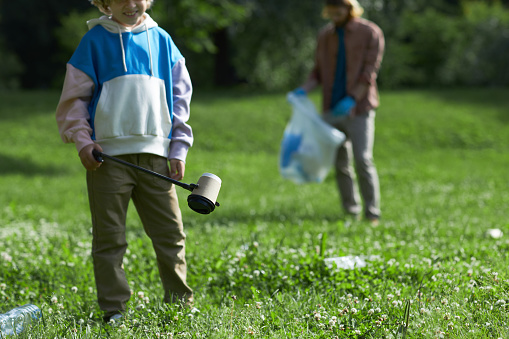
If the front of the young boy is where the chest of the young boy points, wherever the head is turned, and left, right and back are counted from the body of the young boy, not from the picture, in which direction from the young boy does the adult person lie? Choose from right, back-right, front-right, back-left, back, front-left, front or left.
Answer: back-left

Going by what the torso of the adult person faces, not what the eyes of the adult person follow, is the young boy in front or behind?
in front

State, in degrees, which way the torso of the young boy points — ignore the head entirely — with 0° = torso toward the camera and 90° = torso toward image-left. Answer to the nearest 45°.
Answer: approximately 0°

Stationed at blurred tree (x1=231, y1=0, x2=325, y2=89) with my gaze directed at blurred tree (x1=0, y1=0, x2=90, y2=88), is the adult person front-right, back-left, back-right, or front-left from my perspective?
back-left

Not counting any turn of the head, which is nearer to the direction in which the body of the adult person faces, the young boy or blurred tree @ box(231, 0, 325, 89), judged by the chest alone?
the young boy

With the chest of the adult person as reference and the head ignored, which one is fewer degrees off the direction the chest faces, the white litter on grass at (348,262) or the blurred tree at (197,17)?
the white litter on grass

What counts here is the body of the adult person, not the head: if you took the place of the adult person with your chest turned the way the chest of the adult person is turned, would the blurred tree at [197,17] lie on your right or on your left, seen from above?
on your right

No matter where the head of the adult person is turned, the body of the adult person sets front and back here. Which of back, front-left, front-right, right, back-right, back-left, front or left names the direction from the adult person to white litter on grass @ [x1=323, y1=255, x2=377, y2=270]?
front-left

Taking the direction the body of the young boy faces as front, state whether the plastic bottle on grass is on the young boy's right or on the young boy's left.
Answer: on the young boy's right

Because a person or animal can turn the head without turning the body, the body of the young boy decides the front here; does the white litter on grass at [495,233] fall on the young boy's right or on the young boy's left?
on the young boy's left

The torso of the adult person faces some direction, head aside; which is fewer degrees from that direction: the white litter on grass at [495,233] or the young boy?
the young boy

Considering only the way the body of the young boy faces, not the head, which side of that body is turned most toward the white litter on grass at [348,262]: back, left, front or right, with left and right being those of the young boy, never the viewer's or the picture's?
left

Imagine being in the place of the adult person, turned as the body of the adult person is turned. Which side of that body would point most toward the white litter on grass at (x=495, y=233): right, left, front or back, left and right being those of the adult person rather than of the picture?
left

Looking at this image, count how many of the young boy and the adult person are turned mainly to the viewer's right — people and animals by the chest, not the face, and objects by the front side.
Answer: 0

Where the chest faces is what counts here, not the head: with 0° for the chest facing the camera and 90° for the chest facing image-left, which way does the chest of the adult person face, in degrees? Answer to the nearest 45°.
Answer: approximately 45°
